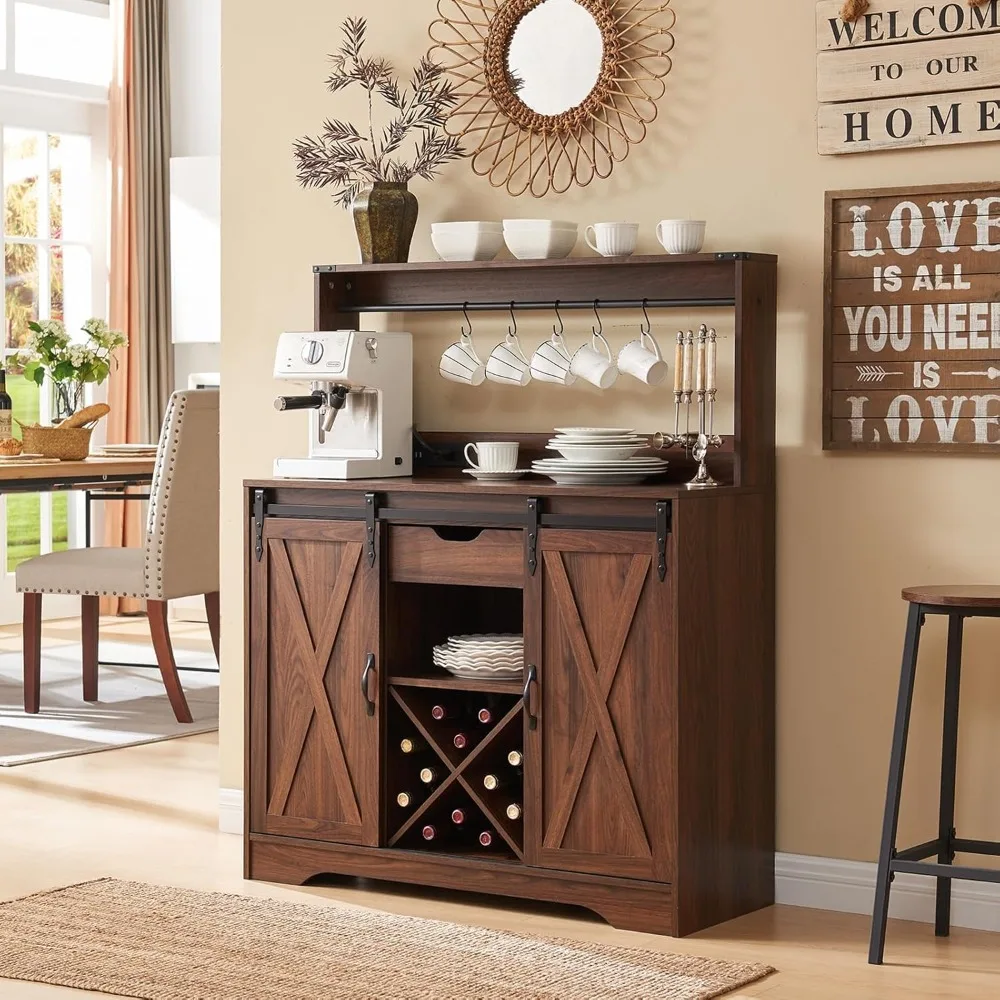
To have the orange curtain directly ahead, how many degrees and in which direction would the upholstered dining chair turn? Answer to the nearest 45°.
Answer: approximately 45° to its right

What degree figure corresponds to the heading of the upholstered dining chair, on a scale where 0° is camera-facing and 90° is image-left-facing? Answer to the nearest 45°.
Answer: approximately 135°

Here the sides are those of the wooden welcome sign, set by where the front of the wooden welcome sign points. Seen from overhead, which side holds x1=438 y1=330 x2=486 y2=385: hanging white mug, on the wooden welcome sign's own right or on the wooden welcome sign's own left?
on the wooden welcome sign's own right

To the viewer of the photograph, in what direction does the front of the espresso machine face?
facing the viewer and to the left of the viewer

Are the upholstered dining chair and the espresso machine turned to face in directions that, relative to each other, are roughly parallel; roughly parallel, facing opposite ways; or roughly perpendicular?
roughly perpendicular

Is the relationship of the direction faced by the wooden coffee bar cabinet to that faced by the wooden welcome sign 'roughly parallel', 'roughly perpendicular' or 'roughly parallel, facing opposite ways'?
roughly parallel

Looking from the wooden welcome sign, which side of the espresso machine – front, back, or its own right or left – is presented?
left

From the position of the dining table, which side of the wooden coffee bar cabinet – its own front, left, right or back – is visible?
right

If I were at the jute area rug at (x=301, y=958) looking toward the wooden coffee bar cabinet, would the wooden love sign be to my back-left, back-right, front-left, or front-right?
front-right

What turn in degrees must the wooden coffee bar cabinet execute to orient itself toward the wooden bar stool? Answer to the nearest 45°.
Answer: approximately 90° to its left

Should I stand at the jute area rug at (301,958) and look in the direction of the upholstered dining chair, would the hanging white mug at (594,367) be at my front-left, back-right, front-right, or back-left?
front-right

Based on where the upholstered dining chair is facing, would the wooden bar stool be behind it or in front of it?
behind

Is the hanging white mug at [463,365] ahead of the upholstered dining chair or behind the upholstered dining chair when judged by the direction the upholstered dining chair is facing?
behind

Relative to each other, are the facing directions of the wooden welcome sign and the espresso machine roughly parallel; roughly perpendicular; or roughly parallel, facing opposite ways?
roughly parallel

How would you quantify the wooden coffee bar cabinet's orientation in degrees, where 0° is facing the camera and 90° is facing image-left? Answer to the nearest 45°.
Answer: approximately 45°

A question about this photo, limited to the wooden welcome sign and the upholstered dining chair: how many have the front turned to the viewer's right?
0

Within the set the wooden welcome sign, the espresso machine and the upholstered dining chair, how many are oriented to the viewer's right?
0

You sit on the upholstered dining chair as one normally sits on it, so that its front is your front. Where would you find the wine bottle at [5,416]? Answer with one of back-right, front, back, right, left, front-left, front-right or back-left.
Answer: front
